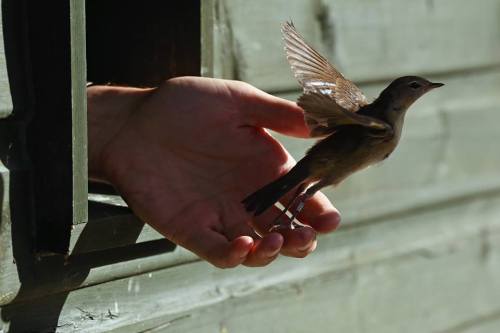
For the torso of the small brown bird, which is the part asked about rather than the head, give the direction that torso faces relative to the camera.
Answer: to the viewer's right

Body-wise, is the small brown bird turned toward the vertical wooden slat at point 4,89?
no
